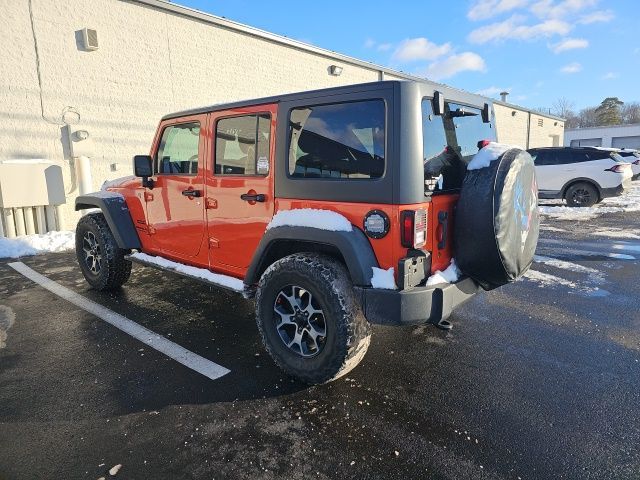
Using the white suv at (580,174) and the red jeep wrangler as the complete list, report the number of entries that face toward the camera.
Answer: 0

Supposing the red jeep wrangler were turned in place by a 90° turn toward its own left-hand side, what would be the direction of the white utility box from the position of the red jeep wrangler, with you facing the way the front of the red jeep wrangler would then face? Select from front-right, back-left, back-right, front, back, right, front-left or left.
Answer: right

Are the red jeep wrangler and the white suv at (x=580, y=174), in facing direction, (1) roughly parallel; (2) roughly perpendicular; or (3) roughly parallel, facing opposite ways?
roughly parallel

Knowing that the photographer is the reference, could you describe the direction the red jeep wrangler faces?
facing away from the viewer and to the left of the viewer

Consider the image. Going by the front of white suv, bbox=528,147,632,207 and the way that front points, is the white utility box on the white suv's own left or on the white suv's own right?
on the white suv's own left

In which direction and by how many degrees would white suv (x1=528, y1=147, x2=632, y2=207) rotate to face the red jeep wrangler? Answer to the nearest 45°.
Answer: approximately 90° to its left

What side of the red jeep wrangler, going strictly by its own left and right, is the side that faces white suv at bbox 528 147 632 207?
right

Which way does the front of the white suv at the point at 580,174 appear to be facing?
to the viewer's left
